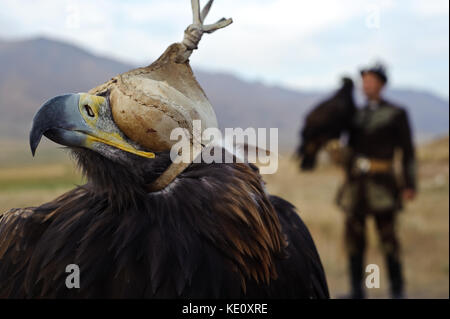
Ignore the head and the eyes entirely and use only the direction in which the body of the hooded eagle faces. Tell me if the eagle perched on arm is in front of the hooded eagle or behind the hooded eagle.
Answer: behind

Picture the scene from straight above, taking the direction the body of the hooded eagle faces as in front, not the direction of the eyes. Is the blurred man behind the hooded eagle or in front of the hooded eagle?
behind

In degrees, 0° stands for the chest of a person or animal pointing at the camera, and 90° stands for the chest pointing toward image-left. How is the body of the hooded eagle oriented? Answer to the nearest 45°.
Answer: approximately 45°
